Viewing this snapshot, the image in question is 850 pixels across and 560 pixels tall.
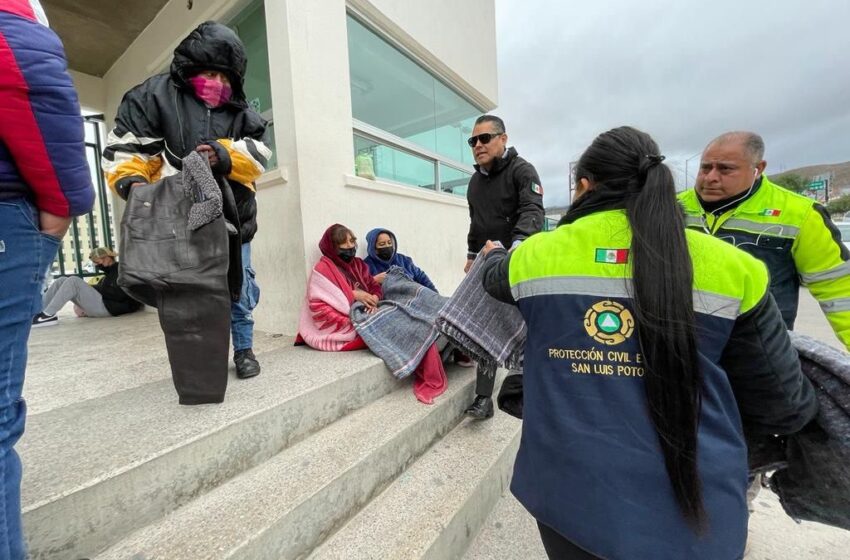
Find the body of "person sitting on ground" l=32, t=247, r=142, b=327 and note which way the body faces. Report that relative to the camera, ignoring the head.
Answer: to the viewer's left

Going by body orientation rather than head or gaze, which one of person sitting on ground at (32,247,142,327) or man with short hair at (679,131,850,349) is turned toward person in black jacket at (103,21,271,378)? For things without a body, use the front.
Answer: the man with short hair

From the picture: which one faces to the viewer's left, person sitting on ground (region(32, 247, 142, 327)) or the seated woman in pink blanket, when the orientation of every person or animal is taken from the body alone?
the person sitting on ground

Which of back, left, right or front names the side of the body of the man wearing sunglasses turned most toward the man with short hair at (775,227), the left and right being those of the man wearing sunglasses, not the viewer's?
left

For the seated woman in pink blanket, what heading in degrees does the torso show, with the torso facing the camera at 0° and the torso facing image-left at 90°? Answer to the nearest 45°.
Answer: approximately 315°

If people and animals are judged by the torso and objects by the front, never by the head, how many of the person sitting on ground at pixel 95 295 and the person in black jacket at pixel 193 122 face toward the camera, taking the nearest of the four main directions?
1
